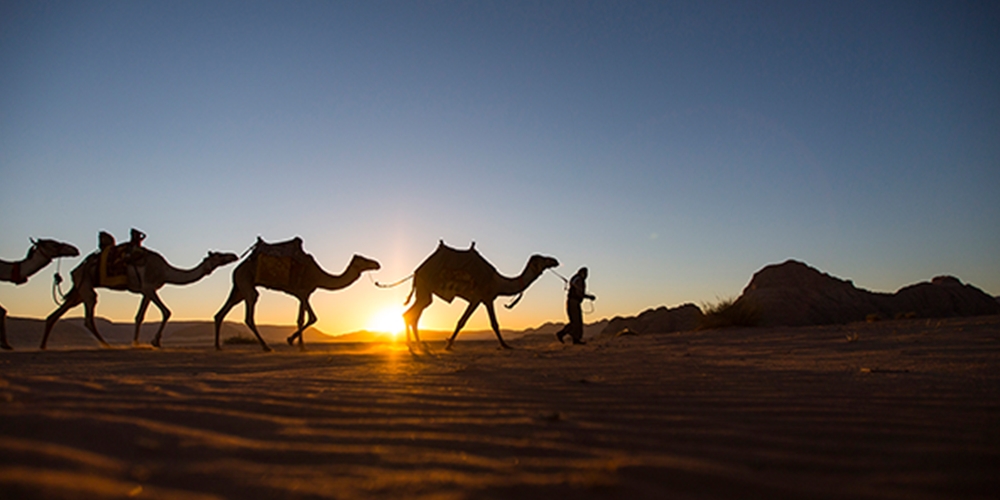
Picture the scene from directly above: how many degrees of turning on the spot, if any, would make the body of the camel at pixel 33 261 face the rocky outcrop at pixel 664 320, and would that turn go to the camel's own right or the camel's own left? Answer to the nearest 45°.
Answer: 0° — it already faces it

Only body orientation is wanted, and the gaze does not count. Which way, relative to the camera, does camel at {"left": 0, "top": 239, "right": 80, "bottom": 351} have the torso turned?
to the viewer's right

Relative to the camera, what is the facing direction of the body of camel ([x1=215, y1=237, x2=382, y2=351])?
to the viewer's right

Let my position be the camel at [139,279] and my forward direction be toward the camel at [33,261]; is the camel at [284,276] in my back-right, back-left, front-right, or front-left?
back-left

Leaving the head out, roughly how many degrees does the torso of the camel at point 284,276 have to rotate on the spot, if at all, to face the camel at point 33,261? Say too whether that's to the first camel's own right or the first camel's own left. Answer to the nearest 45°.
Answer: approximately 180°

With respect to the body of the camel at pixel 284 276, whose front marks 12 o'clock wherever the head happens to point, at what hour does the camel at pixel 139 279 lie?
the camel at pixel 139 279 is roughly at 7 o'clock from the camel at pixel 284 276.

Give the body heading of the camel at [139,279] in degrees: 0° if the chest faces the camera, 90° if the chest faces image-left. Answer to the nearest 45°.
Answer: approximately 270°

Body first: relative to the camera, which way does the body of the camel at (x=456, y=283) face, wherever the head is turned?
to the viewer's right

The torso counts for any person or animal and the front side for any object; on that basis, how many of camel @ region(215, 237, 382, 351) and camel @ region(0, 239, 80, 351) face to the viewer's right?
2

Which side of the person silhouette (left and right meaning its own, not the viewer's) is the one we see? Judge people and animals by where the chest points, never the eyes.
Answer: right
